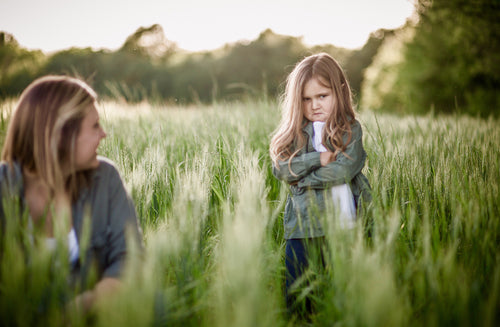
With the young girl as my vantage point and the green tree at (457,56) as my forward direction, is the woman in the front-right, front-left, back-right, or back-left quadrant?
back-left

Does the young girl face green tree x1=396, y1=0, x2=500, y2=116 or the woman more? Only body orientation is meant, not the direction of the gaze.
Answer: the woman

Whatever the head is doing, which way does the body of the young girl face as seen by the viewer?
toward the camera

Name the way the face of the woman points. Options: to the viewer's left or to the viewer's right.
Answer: to the viewer's right

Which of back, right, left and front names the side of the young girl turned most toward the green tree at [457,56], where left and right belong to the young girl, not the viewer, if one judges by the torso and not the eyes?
back
